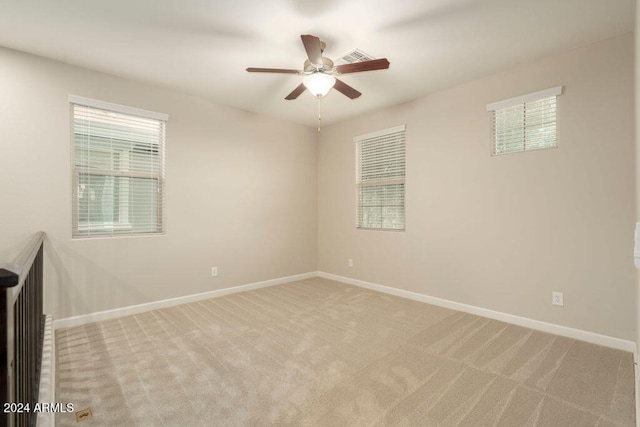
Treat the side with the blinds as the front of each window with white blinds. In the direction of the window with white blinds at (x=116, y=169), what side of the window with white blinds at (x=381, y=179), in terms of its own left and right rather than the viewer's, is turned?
front

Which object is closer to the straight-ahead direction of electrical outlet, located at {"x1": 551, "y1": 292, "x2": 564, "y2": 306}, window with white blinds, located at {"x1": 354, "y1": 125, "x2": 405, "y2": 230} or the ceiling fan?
the ceiling fan

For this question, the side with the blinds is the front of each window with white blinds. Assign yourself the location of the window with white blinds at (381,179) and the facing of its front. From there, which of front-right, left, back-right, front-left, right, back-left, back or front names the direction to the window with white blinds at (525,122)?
left

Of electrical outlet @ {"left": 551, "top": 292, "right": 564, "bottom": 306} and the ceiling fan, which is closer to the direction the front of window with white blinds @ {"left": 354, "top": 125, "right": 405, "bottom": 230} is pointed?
the ceiling fan

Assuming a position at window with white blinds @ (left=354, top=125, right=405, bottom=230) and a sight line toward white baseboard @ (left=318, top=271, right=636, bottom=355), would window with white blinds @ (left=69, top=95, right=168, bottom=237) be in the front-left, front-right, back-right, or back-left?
back-right

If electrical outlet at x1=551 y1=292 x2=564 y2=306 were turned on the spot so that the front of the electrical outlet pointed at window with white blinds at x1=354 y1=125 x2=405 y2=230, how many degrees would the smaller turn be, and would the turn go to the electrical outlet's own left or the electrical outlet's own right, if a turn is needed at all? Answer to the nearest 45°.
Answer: approximately 90° to the electrical outlet's own right

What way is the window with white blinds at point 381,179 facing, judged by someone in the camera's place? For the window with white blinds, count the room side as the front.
facing the viewer and to the left of the viewer

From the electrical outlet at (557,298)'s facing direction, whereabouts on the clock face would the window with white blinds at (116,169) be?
The window with white blinds is roughly at 2 o'clock from the electrical outlet.

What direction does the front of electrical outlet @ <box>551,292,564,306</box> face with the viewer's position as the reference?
facing the viewer

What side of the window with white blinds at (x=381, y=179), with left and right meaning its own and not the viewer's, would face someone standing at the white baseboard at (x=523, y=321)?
left

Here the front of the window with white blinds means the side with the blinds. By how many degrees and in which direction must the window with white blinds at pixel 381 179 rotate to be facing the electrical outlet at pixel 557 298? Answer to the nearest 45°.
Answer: approximately 90° to its left

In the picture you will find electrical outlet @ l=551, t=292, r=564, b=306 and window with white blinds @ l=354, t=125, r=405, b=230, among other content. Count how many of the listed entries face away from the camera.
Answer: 0
